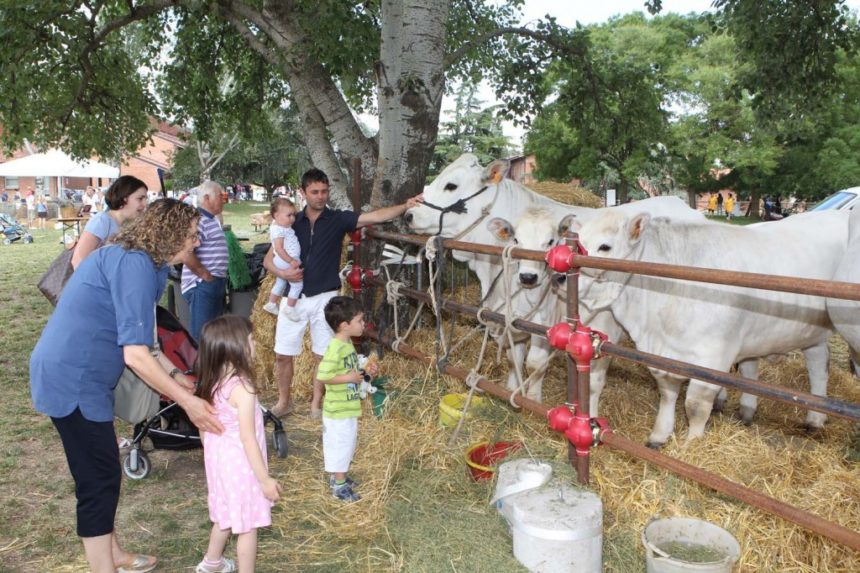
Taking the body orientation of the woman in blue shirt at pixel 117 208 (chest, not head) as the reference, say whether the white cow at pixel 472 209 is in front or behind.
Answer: in front

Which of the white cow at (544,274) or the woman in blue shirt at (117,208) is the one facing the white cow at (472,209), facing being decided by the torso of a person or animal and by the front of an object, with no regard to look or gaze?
the woman in blue shirt

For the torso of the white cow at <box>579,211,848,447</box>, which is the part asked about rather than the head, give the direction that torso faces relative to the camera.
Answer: to the viewer's left

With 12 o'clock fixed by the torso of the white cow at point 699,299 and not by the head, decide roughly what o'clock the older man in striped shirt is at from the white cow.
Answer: The older man in striped shirt is roughly at 12 o'clock from the white cow.

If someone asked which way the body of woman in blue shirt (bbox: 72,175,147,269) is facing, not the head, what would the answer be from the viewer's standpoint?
to the viewer's right

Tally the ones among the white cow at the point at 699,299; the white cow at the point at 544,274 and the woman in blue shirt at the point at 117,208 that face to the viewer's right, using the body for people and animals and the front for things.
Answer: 1

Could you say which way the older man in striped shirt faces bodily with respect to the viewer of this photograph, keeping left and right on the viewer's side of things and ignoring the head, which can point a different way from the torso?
facing to the right of the viewer

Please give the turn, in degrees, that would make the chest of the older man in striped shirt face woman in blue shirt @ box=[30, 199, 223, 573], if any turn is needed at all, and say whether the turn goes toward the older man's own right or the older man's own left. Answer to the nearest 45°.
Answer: approximately 90° to the older man's own right

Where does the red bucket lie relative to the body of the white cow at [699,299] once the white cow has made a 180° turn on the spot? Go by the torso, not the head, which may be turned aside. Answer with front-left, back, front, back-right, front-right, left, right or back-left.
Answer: back-right

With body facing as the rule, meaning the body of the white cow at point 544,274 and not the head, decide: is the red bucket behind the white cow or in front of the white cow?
in front

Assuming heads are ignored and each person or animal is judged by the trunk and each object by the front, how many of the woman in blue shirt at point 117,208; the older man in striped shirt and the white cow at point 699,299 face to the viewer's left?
1

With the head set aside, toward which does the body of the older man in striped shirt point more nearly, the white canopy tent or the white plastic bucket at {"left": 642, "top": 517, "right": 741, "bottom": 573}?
the white plastic bucket

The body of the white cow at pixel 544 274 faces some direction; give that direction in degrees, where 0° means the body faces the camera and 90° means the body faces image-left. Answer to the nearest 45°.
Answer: approximately 45°

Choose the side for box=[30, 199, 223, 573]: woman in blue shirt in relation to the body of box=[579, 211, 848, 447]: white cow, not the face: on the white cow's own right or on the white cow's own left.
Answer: on the white cow's own left

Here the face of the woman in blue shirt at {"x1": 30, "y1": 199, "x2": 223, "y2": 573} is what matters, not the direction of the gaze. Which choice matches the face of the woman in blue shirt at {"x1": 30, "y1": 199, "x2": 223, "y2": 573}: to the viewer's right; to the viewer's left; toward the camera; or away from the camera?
to the viewer's right
